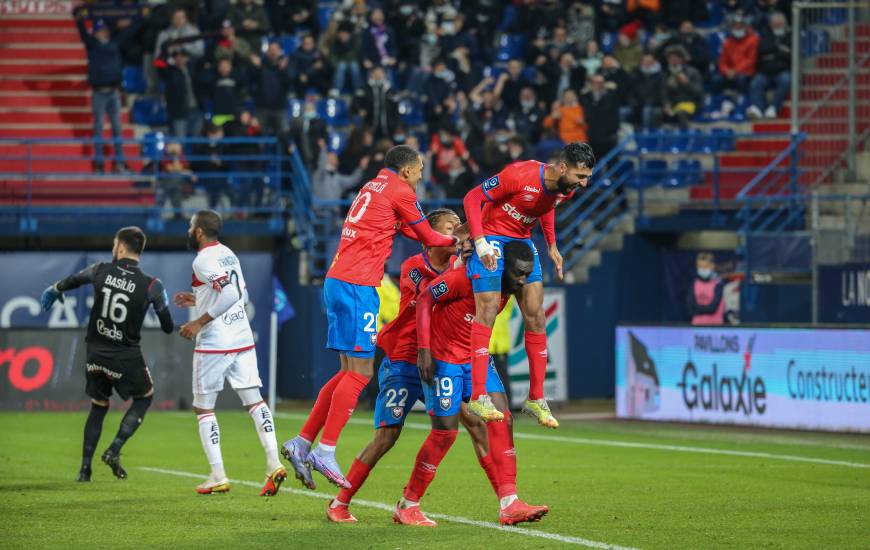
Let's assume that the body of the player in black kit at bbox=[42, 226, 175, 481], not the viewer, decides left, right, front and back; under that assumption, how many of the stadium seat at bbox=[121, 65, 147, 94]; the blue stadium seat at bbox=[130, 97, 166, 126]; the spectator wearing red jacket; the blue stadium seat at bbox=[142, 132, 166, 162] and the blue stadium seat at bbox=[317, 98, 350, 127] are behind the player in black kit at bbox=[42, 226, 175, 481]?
0

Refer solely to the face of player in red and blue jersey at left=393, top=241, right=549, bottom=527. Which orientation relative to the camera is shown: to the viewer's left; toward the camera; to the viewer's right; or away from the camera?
toward the camera

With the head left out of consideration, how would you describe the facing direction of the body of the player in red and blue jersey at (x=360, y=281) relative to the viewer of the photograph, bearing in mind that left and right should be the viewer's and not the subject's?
facing away from the viewer and to the right of the viewer

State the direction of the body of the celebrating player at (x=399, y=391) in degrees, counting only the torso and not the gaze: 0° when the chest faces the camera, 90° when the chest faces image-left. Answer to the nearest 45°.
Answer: approximately 315°

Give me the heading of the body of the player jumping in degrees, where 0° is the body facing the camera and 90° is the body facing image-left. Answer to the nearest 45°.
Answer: approximately 315°

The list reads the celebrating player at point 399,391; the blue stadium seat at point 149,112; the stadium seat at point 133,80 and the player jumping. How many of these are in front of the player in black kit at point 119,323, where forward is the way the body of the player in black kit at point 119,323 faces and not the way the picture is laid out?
2

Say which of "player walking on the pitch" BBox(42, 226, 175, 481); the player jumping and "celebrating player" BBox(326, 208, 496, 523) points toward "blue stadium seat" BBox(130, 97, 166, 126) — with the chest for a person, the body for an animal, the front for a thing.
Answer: "player walking on the pitch" BBox(42, 226, 175, 481)

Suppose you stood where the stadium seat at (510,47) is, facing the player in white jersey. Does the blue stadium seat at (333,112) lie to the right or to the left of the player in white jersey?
right

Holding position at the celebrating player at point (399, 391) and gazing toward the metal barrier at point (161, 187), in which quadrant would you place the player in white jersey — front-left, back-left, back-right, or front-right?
front-left

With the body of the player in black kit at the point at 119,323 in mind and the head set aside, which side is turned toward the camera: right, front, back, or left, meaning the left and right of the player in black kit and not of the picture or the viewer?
back

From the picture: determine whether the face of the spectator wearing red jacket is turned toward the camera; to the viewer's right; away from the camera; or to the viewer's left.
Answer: toward the camera
